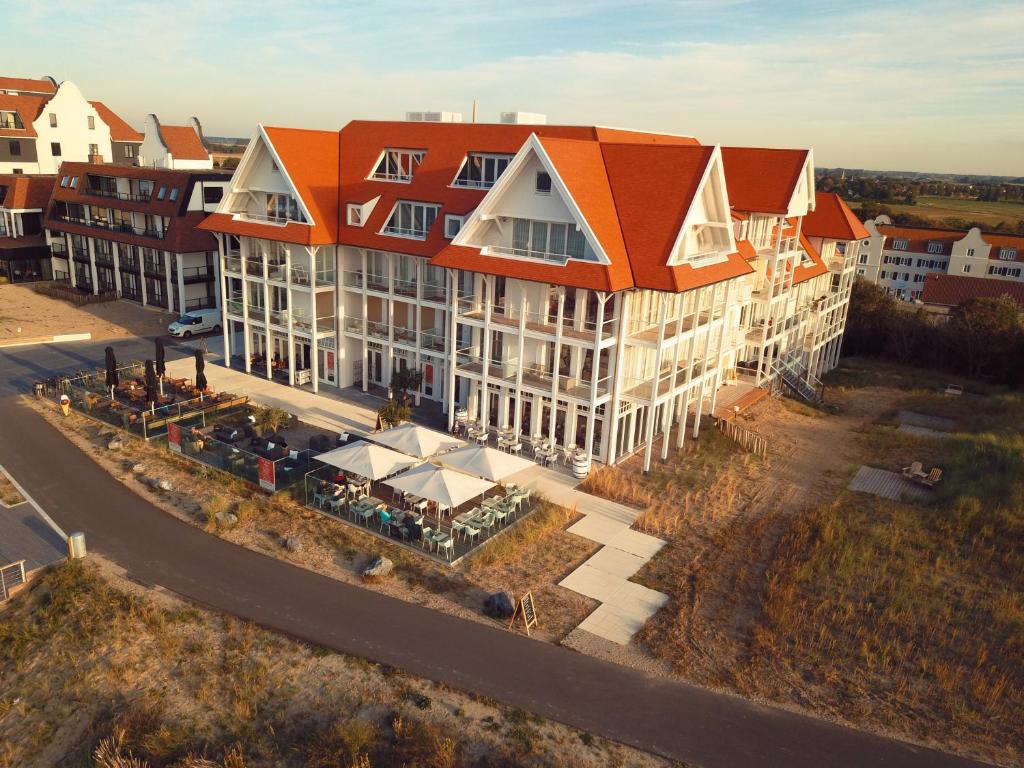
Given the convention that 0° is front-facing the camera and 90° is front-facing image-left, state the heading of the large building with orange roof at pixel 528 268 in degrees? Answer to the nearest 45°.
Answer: approximately 45°

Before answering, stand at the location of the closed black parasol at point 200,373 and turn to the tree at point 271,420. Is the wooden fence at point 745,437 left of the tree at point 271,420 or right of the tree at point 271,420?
left

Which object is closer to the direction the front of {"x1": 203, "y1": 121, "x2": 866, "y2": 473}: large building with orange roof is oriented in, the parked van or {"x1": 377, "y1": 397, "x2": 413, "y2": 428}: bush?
the bush

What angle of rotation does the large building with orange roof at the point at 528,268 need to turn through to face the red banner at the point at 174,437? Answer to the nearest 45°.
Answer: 0° — it already faces it

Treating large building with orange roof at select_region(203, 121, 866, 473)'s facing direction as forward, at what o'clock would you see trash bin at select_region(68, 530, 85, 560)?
The trash bin is roughly at 12 o'clock from the large building with orange roof.

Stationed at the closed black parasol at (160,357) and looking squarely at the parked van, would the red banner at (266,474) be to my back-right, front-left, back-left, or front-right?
back-right

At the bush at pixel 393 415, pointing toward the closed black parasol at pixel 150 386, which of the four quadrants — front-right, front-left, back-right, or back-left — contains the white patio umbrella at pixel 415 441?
back-left
